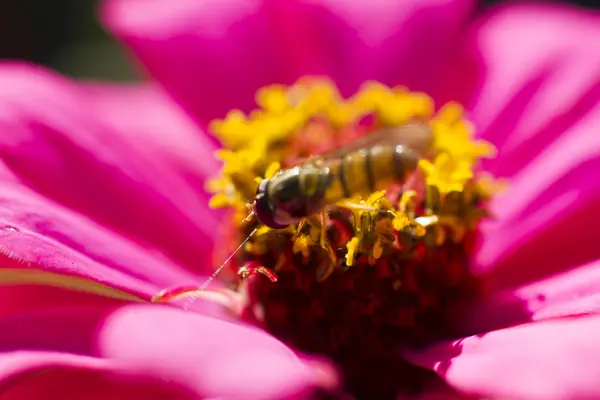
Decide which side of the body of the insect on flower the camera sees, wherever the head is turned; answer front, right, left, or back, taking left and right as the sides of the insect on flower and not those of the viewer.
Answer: left
